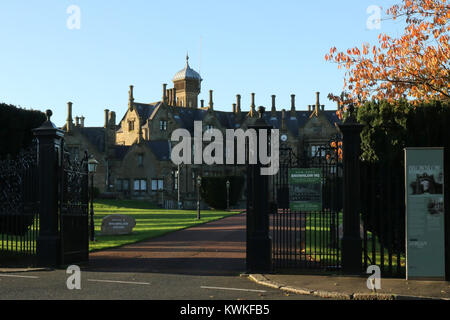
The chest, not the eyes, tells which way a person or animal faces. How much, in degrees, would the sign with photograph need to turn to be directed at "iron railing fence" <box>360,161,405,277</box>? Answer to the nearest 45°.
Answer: approximately 135° to its right

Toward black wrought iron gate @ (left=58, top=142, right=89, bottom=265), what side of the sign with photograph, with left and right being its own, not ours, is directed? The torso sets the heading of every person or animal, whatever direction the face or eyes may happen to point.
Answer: right

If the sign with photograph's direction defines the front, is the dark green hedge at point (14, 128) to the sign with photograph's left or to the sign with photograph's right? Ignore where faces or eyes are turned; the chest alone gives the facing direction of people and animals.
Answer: on its right

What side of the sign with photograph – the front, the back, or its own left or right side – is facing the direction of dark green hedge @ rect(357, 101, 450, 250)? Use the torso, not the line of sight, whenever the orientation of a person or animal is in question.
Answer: back

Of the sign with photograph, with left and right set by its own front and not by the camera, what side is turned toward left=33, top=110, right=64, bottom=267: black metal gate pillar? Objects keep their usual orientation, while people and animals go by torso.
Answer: right
